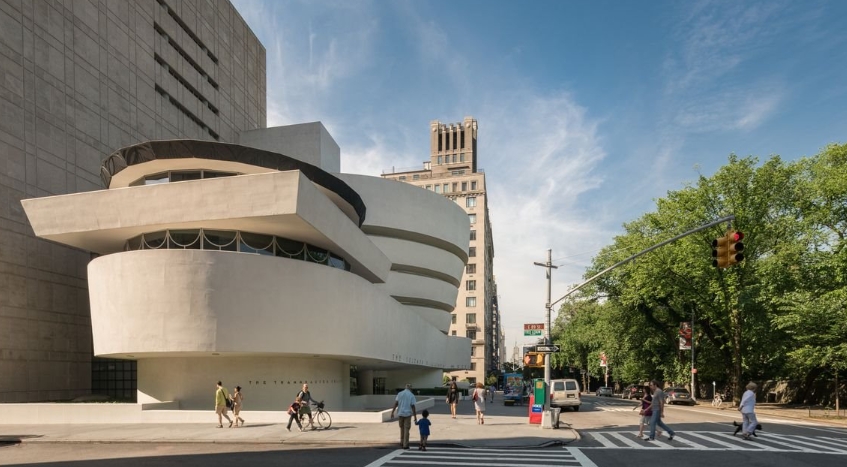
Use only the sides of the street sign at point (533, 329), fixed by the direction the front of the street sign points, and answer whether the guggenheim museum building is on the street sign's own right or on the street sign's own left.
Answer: on the street sign's own right

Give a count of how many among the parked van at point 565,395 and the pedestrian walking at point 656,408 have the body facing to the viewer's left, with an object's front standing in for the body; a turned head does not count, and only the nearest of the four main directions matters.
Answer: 1

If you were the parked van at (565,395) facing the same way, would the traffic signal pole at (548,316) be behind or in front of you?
behind

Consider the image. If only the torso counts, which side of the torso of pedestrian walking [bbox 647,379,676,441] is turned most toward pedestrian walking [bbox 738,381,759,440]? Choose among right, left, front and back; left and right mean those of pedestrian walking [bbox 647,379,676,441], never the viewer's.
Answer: back

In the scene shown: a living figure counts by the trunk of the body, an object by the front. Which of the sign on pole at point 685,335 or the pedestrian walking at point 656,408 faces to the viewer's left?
the pedestrian walking

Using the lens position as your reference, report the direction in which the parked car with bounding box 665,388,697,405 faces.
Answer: facing away from the viewer and to the left of the viewer
